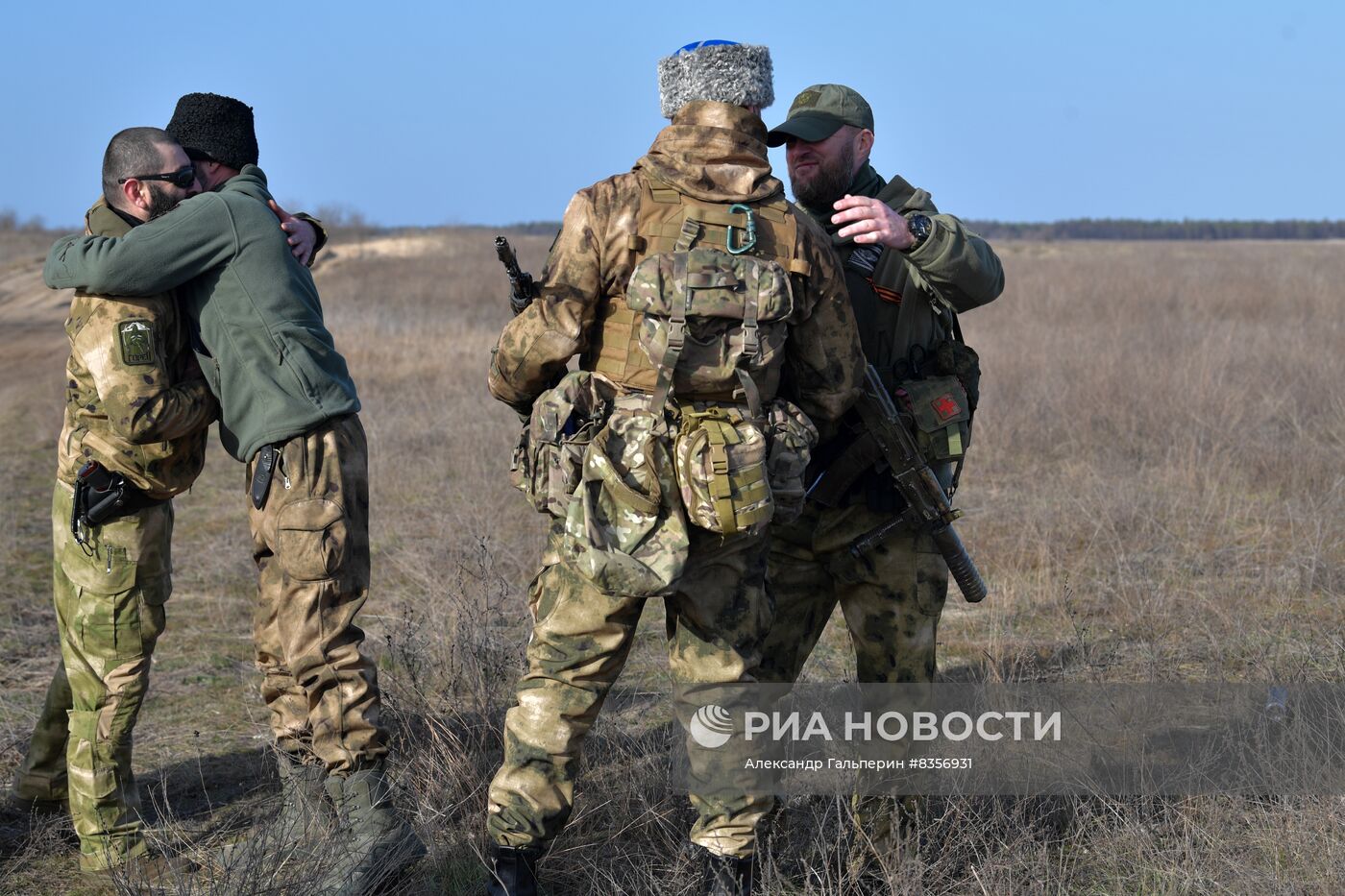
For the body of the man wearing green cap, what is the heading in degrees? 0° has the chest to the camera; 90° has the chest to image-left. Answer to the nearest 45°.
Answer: approximately 45°

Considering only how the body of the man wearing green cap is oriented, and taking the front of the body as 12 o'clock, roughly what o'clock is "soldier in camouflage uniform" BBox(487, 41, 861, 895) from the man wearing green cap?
The soldier in camouflage uniform is roughly at 12 o'clock from the man wearing green cap.

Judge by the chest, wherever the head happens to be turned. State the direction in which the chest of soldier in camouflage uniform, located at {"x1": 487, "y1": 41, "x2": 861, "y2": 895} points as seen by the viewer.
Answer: away from the camera

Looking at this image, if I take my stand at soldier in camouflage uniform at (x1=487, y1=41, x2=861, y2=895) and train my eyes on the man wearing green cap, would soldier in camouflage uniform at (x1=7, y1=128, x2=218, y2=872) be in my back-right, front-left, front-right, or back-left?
back-left

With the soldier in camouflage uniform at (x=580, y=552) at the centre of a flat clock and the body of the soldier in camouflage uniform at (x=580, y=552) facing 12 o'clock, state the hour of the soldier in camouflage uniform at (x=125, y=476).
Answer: the soldier in camouflage uniform at (x=125, y=476) is roughly at 10 o'clock from the soldier in camouflage uniform at (x=580, y=552).

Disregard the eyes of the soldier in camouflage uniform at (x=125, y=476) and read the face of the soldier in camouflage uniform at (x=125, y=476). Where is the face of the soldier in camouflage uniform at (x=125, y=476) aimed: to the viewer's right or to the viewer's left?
to the viewer's right

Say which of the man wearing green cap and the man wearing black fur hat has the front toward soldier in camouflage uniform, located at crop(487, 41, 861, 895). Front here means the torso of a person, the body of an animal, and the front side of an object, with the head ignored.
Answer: the man wearing green cap

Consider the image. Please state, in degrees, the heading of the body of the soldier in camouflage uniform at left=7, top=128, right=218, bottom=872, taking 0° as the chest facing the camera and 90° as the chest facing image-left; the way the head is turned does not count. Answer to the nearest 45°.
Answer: approximately 270°

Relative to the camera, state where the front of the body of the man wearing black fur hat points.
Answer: to the viewer's left

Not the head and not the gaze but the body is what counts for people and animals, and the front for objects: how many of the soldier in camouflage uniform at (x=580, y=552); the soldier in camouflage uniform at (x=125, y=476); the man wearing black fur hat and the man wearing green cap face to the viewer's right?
1

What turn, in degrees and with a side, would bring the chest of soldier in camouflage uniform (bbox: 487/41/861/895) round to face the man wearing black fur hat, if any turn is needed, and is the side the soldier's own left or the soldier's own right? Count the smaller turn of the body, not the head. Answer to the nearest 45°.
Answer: approximately 45° to the soldier's own left
